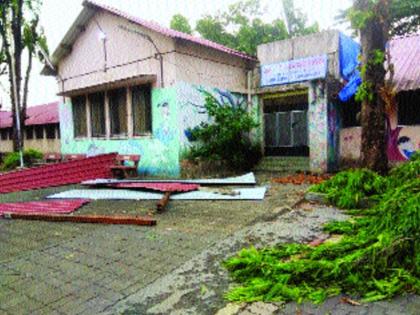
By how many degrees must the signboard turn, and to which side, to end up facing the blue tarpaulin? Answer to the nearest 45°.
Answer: approximately 135° to its left

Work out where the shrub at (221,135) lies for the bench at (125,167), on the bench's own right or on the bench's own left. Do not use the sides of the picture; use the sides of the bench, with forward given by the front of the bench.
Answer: on the bench's own left

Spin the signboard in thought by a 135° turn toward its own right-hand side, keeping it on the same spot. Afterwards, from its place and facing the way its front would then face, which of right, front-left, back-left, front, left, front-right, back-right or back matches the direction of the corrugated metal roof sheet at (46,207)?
back-left

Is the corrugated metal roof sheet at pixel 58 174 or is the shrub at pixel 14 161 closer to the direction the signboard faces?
the corrugated metal roof sheet

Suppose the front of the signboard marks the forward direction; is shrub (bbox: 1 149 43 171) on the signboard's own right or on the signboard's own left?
on the signboard's own right

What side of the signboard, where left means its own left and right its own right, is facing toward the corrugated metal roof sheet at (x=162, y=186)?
front

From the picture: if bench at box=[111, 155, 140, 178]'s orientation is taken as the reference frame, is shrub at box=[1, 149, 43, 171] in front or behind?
behind

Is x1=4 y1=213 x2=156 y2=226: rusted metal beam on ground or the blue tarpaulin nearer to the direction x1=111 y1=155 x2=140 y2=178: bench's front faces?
the rusted metal beam on ground

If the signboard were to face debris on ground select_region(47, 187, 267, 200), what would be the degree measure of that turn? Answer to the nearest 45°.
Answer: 0° — it already faces it

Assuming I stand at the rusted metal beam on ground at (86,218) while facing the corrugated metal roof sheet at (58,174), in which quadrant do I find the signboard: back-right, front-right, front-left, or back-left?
front-right

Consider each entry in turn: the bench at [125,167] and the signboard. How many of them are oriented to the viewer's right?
0

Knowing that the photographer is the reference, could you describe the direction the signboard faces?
facing the viewer and to the left of the viewer

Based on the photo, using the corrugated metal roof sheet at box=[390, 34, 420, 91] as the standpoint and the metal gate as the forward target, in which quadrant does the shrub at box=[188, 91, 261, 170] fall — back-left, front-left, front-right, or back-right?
front-left

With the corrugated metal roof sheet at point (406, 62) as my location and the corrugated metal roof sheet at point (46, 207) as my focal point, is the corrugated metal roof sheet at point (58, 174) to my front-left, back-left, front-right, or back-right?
front-right

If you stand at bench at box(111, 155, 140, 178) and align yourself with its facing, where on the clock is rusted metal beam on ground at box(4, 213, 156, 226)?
The rusted metal beam on ground is roughly at 12 o'clock from the bench.

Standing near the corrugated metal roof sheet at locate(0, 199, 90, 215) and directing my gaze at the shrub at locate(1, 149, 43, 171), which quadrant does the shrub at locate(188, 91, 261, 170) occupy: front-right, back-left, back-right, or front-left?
front-right

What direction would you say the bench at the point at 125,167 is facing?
toward the camera
